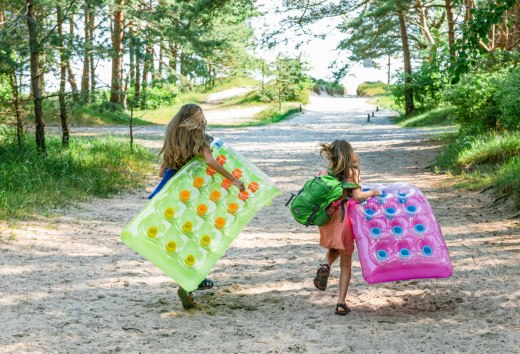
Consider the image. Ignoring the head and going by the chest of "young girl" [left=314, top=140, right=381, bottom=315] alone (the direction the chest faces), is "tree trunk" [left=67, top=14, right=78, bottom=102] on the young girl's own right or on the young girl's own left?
on the young girl's own left

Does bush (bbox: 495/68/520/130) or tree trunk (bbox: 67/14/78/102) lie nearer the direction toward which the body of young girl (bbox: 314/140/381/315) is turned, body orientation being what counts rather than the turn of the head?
the bush

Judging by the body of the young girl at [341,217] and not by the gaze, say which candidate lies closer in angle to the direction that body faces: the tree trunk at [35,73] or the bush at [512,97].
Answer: the bush

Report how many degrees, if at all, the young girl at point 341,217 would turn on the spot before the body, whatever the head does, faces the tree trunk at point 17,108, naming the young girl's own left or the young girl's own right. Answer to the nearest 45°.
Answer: approximately 90° to the young girl's own left

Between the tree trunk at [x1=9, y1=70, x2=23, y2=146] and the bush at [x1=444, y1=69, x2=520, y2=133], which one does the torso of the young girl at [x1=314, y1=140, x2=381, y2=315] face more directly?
the bush

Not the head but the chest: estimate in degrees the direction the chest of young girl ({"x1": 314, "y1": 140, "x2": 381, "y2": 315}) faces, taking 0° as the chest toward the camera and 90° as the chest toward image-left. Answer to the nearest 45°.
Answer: approximately 225°

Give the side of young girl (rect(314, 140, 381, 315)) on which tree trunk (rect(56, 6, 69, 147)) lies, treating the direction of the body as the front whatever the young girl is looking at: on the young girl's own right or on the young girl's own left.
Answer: on the young girl's own left

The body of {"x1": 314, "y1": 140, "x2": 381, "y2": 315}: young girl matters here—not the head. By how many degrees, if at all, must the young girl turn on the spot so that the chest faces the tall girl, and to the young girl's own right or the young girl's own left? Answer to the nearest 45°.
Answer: approximately 135° to the young girl's own left
